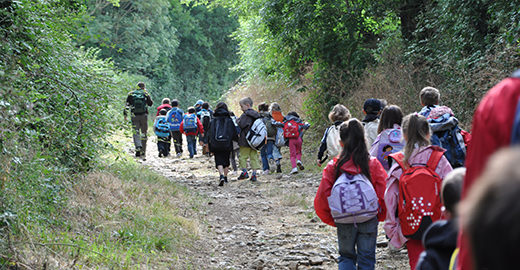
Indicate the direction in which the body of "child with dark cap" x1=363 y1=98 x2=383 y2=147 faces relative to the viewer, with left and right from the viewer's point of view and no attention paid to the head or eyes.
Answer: facing away from the viewer

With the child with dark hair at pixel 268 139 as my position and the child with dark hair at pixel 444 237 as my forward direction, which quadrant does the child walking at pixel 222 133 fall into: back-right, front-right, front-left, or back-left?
front-right

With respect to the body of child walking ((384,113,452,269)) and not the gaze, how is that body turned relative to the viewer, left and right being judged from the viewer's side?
facing away from the viewer

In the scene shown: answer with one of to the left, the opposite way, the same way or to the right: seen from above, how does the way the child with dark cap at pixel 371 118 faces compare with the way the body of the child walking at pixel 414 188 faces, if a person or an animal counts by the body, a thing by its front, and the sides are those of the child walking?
the same way

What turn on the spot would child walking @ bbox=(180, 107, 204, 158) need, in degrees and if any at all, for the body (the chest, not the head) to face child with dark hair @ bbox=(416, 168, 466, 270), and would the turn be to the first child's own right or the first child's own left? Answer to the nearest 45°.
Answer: approximately 180°

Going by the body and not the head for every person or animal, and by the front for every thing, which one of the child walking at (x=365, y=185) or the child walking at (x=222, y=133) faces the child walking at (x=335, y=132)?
the child walking at (x=365, y=185)

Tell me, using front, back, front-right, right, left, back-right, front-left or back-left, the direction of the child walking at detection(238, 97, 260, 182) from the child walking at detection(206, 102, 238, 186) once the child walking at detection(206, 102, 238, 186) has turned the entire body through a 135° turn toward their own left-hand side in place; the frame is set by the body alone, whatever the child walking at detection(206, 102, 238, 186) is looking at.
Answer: back

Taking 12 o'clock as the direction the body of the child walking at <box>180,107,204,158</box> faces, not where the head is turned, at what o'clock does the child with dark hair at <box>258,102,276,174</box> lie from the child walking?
The child with dark hair is roughly at 5 o'clock from the child walking.

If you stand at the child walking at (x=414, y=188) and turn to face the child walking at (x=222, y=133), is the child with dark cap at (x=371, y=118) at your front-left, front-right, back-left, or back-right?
front-right

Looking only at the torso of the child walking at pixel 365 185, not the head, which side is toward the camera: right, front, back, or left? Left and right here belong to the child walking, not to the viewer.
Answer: back

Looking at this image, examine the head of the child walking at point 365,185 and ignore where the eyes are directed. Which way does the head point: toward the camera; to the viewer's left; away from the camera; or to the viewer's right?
away from the camera

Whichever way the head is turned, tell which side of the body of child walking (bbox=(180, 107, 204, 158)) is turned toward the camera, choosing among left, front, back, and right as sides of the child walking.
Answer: back

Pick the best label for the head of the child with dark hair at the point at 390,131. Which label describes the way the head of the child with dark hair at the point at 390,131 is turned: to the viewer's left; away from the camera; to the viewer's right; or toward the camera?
away from the camera

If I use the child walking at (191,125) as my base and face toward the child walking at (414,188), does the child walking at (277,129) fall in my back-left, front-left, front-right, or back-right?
front-left

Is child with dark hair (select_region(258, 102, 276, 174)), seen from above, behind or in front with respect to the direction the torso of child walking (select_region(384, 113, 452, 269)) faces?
in front

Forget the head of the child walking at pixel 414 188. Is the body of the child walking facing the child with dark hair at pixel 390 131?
yes

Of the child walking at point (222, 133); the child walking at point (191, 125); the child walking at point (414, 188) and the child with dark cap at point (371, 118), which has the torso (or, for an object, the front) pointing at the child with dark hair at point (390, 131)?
the child walking at point (414, 188)

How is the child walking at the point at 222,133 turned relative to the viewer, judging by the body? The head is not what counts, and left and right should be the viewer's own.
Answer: facing away from the viewer

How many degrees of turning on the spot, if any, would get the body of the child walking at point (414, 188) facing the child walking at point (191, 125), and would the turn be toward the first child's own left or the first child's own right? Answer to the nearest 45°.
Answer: approximately 45° to the first child's own left
